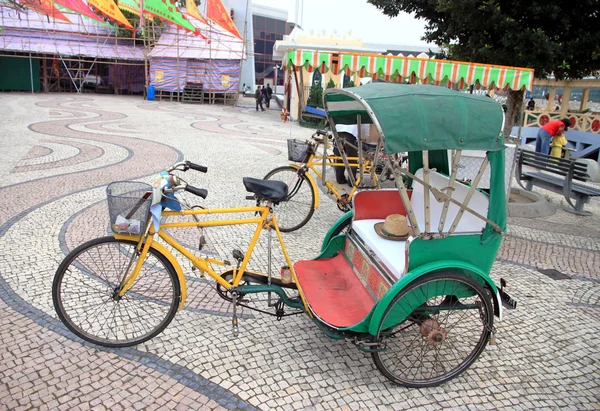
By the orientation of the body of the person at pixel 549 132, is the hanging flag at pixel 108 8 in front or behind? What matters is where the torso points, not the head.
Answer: behind

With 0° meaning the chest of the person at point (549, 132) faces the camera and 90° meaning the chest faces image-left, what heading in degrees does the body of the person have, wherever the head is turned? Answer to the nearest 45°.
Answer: approximately 270°

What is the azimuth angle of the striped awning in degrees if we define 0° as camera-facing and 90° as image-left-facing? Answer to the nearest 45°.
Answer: approximately 0°

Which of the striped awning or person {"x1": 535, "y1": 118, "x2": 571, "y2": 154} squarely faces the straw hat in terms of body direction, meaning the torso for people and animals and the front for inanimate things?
the striped awning

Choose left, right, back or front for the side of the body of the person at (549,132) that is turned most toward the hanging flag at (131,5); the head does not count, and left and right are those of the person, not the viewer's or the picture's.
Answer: back

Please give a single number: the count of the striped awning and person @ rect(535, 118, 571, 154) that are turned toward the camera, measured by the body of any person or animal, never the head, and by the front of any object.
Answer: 1

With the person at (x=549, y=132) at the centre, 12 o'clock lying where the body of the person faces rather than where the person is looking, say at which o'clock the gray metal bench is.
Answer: The gray metal bench is roughly at 3 o'clock from the person.
